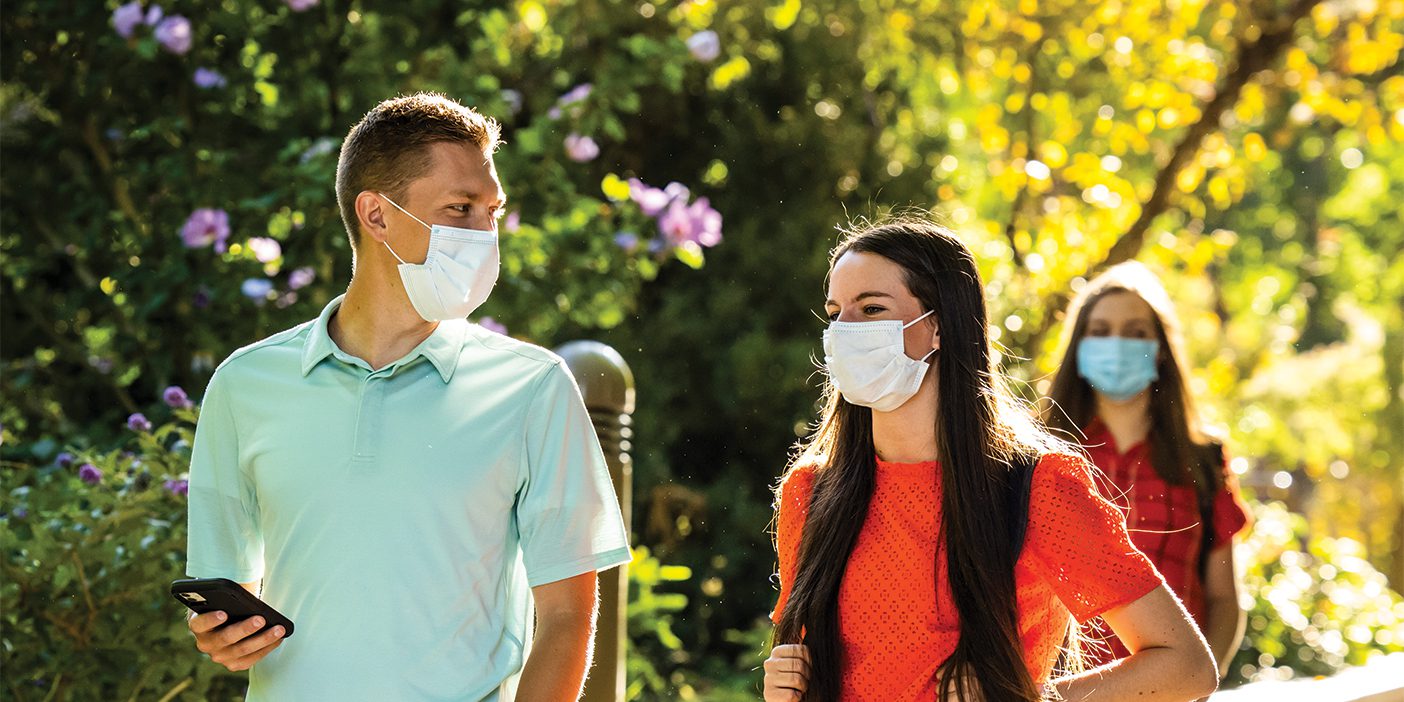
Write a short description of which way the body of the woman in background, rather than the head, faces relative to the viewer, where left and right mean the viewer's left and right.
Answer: facing the viewer

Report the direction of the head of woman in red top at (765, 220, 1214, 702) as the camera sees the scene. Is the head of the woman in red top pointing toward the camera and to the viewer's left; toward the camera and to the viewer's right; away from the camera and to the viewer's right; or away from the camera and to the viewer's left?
toward the camera and to the viewer's left

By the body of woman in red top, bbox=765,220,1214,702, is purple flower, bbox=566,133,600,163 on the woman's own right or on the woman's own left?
on the woman's own right

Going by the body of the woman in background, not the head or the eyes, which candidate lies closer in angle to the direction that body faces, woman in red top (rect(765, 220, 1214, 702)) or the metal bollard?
the woman in red top

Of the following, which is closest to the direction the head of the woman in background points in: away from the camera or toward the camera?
toward the camera

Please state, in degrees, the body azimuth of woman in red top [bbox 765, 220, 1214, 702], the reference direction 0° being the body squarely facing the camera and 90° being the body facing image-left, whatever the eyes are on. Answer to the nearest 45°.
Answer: approximately 45°

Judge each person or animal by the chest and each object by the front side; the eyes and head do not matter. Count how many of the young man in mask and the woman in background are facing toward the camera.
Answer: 2

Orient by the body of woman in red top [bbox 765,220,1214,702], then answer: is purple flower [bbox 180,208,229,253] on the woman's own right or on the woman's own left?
on the woman's own right

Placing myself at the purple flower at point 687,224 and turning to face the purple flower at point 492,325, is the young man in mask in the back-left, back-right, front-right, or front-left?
front-left

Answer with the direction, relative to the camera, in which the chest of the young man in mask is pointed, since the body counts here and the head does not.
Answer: toward the camera

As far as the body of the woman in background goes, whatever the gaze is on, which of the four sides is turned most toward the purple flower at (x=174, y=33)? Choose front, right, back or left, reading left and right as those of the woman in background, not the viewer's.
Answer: right
